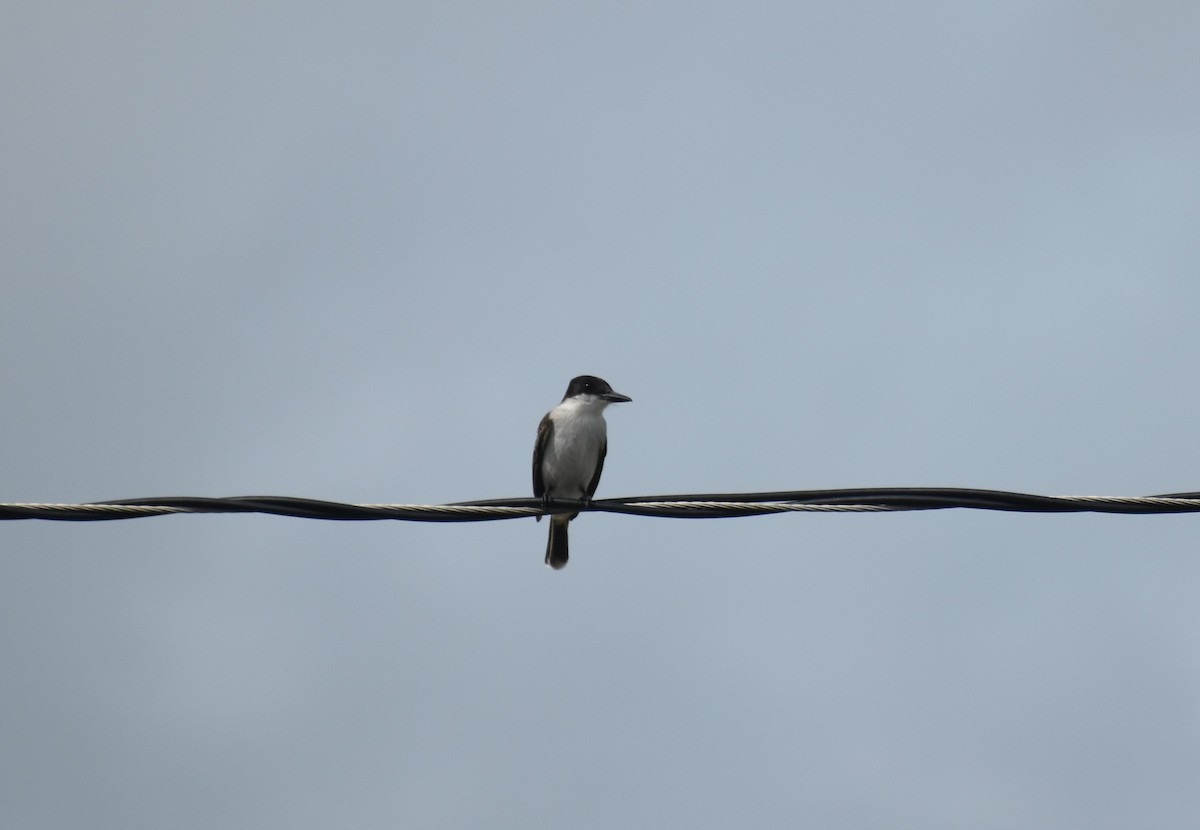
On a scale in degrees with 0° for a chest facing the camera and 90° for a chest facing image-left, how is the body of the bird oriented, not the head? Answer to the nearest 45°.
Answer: approximately 315°
